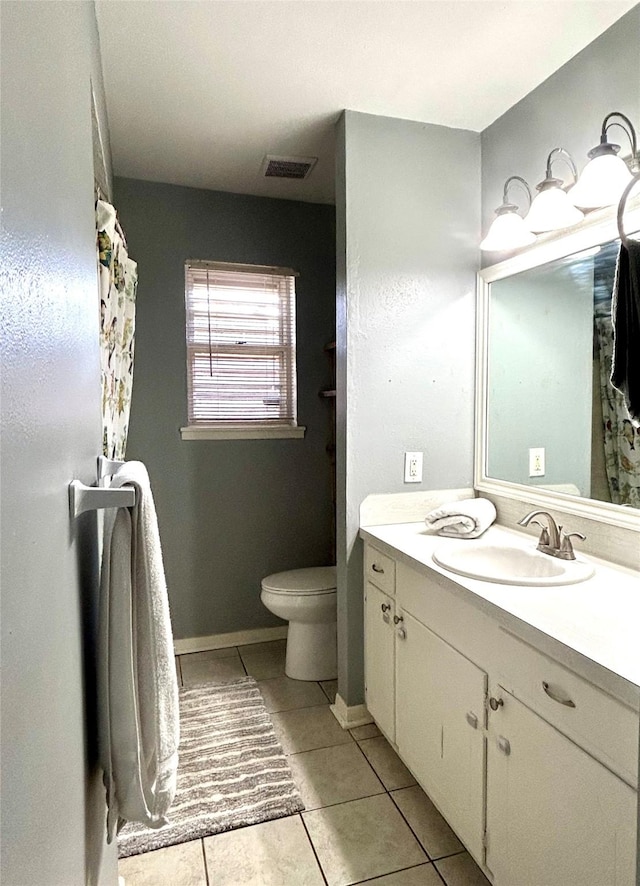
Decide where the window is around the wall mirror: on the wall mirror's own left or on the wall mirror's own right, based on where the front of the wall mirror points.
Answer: on the wall mirror's own right

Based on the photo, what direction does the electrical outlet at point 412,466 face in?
toward the camera

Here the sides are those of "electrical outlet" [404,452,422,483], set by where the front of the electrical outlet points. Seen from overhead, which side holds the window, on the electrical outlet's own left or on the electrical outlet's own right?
on the electrical outlet's own right

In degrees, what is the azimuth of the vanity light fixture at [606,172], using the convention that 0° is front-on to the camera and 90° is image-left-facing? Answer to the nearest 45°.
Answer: approximately 45°

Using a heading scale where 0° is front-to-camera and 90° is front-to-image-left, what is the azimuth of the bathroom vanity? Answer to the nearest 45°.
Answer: approximately 45°

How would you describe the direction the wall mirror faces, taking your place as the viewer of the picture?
facing the viewer and to the left of the viewer
